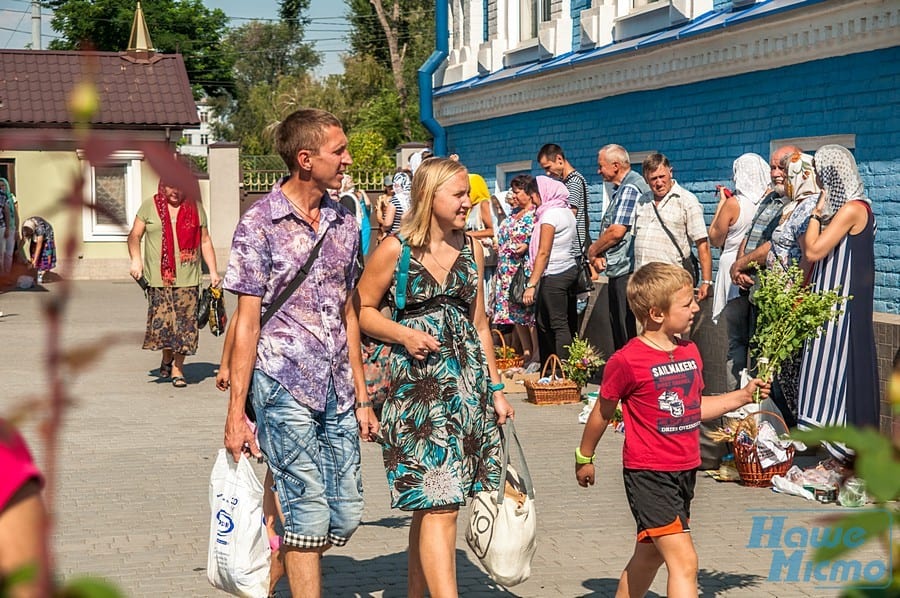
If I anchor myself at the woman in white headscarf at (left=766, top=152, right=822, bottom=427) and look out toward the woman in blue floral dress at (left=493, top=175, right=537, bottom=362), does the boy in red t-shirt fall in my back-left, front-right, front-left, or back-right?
back-left

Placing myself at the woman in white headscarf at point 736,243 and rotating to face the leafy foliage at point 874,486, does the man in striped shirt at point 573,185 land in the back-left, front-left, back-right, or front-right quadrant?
back-right

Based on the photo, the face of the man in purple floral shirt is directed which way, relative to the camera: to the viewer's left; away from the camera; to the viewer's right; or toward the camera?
to the viewer's right

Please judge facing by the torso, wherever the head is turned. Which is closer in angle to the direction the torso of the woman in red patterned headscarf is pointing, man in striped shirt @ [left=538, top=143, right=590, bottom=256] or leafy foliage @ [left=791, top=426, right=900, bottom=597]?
the leafy foliage

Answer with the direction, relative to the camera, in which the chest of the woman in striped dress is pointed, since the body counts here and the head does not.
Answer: to the viewer's left

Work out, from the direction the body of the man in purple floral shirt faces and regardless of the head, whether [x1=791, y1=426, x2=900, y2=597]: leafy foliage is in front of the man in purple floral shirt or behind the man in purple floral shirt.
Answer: in front

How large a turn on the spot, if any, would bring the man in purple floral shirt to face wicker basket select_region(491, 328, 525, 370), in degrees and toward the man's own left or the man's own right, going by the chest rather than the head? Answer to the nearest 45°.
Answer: approximately 135° to the man's own left

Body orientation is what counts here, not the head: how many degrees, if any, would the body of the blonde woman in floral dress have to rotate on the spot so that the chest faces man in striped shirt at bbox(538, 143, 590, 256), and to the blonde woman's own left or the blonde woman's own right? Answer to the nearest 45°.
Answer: approximately 135° to the blonde woman's own left

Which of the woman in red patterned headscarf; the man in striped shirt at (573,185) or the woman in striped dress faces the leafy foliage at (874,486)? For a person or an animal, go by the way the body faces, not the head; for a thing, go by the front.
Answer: the woman in red patterned headscarf
